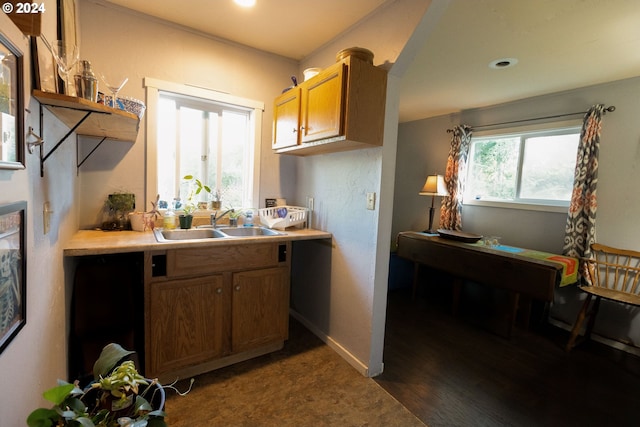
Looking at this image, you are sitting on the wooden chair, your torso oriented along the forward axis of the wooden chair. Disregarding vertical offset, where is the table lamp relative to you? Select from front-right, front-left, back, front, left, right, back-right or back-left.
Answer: front-right

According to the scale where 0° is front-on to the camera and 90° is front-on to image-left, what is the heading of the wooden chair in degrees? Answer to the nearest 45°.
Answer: approximately 45°

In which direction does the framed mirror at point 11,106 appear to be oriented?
to the viewer's right

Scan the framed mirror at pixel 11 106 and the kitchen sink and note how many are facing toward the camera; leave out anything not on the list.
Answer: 1

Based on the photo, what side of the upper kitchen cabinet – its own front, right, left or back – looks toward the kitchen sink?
right

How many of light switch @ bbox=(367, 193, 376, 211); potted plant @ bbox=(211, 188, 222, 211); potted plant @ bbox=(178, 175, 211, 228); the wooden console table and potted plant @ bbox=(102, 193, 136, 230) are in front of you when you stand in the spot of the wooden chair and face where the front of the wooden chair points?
5

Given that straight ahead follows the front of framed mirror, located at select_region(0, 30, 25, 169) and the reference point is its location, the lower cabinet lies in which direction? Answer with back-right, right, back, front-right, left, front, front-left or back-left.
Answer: front-left

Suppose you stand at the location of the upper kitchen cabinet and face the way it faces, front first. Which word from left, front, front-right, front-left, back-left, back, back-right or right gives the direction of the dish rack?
right

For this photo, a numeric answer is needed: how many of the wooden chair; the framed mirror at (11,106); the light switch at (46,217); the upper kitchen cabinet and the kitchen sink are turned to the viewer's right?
2

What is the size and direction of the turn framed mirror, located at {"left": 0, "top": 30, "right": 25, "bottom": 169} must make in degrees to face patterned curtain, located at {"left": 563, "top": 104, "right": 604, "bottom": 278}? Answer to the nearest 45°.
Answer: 0° — it already faces it

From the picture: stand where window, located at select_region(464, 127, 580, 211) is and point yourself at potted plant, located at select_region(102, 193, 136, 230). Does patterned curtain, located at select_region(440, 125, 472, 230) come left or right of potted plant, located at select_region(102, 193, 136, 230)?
right

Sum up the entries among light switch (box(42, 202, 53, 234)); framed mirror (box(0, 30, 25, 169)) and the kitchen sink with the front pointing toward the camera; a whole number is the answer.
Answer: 1

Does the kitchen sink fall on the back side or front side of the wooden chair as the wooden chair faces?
on the front side

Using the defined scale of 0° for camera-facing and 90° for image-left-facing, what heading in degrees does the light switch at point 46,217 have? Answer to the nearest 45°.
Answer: approximately 270°

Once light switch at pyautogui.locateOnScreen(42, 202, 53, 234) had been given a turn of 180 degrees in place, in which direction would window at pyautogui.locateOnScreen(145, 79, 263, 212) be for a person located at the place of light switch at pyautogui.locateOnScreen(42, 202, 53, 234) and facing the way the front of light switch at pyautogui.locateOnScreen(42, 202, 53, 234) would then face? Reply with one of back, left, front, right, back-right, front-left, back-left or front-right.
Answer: back-right
